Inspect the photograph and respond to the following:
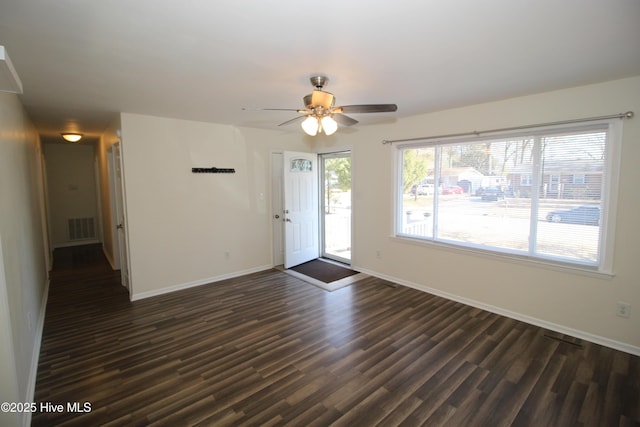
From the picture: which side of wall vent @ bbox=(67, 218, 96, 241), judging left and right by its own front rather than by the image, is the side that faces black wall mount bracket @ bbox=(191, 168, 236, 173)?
front

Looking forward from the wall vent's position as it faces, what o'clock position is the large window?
The large window is roughly at 11 o'clock from the wall vent.

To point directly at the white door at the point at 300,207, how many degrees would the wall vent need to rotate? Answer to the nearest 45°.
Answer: approximately 45° to its left

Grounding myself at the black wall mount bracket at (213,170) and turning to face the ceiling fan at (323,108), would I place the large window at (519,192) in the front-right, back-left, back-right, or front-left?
front-left

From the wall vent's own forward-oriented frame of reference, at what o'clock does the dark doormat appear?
The dark doormat is roughly at 11 o'clock from the wall vent.

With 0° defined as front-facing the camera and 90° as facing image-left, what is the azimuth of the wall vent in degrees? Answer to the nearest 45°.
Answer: approximately 0°

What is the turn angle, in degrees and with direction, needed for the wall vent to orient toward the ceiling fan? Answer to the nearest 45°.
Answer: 0° — it already faces it

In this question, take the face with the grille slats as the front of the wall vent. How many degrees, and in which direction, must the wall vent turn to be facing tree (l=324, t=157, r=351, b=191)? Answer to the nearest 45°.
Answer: approximately 135° to its left

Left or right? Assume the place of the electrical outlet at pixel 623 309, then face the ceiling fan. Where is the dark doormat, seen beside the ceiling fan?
right

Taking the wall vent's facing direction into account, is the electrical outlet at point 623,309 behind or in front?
in front
